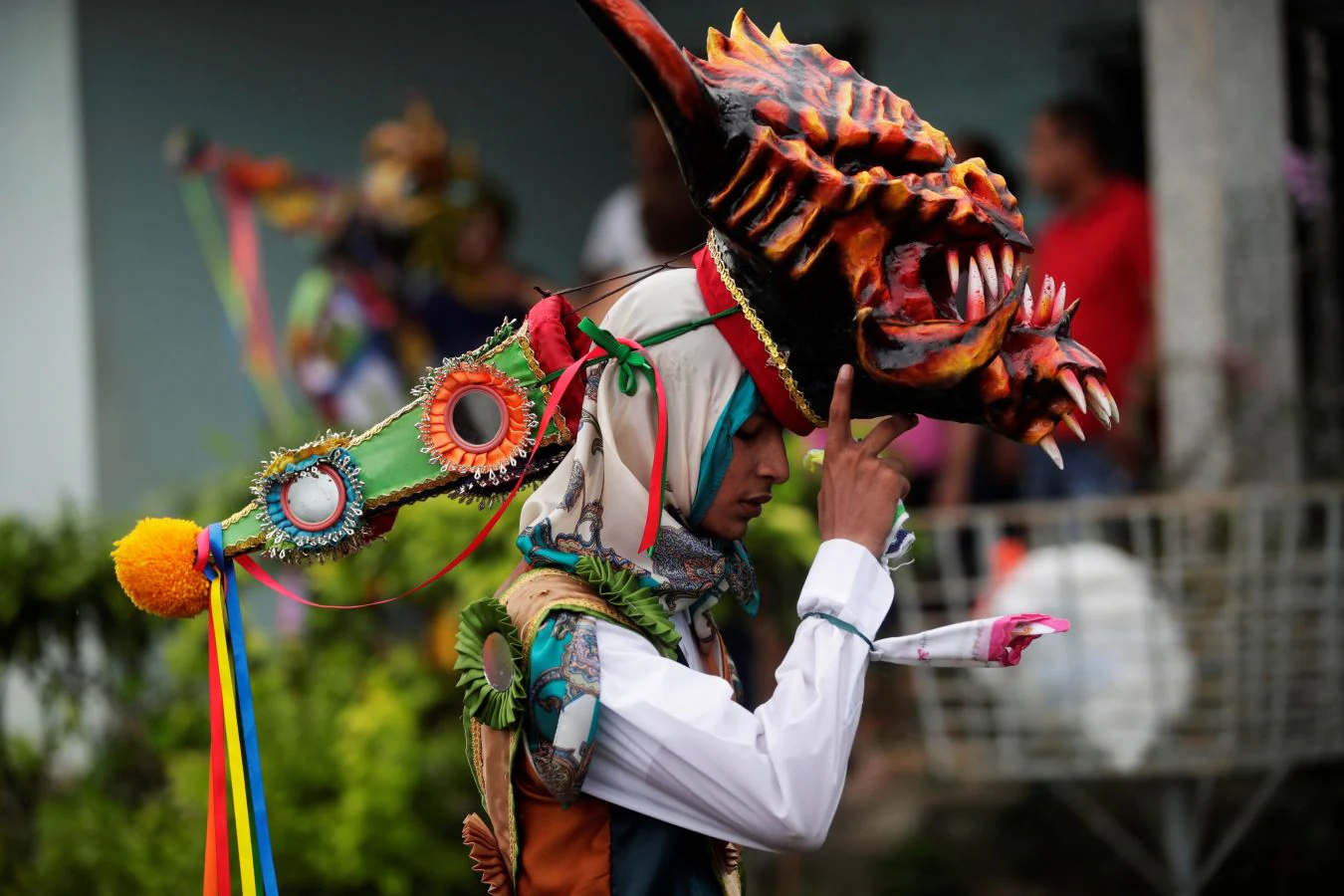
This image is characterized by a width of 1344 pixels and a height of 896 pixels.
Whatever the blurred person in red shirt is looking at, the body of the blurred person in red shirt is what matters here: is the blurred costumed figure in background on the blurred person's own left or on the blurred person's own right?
on the blurred person's own right

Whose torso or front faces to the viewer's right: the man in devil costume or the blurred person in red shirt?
the man in devil costume

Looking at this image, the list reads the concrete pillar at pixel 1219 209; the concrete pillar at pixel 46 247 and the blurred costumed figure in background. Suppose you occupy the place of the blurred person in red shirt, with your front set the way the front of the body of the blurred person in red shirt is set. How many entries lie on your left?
1

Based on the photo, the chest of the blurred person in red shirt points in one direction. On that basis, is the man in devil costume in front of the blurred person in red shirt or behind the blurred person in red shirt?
in front

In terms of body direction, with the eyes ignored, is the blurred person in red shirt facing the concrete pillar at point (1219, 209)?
no

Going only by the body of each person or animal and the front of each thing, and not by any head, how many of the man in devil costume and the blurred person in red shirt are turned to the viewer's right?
1

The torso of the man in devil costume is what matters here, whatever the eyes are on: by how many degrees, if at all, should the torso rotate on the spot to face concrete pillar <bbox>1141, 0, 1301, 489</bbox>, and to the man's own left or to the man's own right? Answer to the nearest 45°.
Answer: approximately 45° to the man's own left

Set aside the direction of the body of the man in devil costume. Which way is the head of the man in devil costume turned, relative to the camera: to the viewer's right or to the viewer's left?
to the viewer's right

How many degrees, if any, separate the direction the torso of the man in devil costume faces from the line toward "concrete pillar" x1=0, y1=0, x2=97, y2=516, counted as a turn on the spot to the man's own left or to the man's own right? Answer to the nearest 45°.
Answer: approximately 135° to the man's own left

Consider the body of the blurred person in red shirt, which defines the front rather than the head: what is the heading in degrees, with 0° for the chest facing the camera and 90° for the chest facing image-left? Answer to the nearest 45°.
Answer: approximately 45°

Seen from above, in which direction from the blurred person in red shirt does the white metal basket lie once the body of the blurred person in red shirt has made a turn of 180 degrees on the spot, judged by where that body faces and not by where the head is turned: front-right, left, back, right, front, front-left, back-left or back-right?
back-right

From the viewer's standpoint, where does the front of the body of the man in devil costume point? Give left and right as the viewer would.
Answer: facing to the right of the viewer
